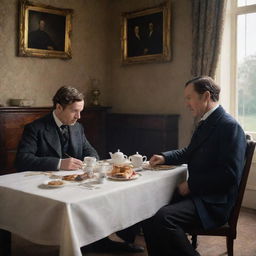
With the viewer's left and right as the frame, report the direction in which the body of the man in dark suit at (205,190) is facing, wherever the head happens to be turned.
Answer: facing to the left of the viewer

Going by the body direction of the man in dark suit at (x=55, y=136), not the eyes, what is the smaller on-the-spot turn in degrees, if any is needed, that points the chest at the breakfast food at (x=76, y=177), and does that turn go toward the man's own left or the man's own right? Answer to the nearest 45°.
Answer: approximately 45° to the man's own right

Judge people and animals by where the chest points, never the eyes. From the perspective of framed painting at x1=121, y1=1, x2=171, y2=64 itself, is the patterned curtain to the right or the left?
on its left

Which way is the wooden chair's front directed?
to the viewer's left

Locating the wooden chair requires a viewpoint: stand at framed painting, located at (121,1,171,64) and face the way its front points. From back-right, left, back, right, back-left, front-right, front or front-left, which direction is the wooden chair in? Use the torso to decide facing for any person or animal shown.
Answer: front-left

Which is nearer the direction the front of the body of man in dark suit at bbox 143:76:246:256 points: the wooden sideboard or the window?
the wooden sideboard

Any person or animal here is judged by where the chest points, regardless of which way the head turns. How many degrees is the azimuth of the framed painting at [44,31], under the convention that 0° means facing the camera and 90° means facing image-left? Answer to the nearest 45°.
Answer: approximately 315°

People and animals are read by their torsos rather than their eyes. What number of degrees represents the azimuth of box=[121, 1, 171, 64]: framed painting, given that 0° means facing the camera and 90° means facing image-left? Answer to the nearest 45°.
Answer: approximately 45°

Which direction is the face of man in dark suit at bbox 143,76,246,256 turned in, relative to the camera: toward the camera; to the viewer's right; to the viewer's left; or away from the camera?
to the viewer's left
